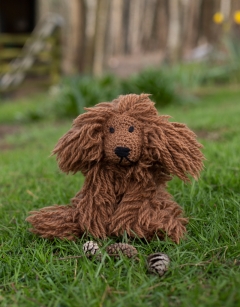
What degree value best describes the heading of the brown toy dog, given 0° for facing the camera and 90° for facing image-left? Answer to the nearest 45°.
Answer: approximately 0°

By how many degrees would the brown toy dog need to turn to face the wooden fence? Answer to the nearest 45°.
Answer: approximately 180°
